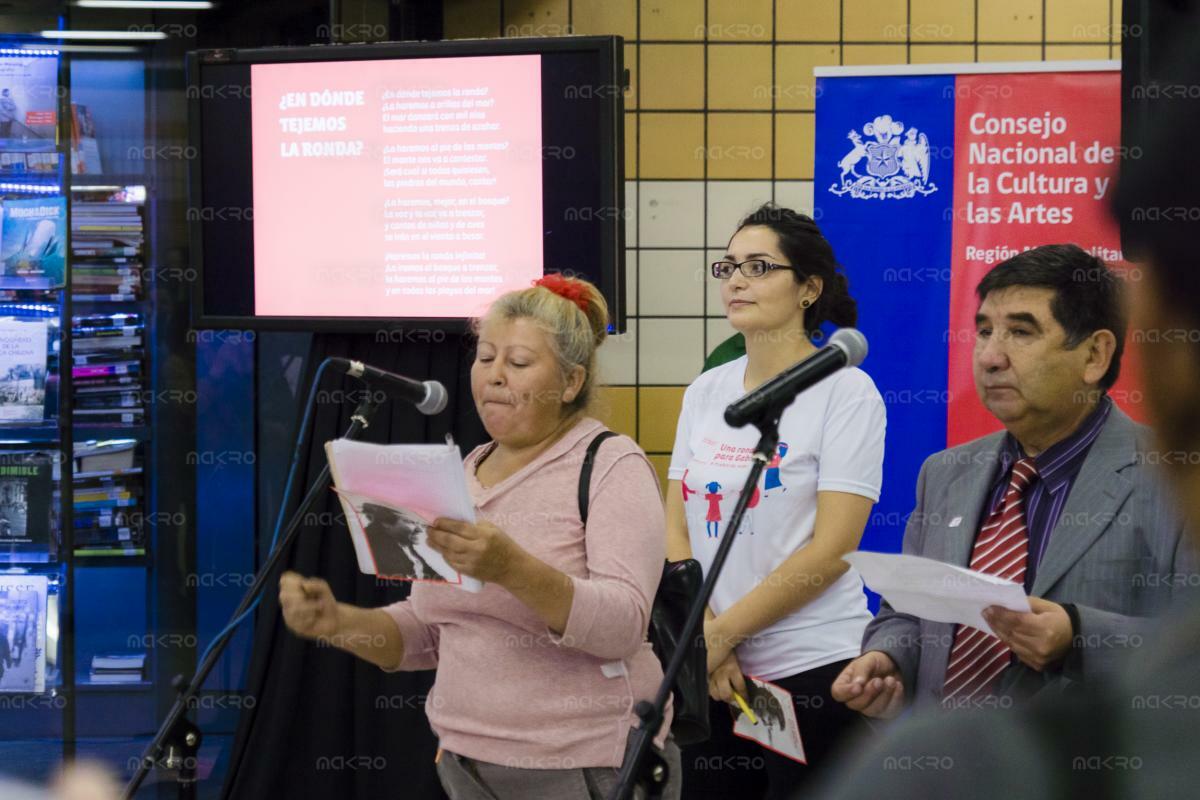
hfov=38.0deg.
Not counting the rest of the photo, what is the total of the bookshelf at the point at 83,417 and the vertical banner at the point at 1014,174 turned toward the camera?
2

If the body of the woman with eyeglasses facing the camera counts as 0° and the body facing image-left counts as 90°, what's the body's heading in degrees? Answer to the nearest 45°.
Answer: approximately 45°

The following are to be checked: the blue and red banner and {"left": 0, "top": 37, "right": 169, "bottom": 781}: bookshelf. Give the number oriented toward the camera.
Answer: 2

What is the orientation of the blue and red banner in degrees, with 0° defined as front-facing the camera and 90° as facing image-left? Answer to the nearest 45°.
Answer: approximately 0°

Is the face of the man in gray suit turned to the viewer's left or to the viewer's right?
to the viewer's left

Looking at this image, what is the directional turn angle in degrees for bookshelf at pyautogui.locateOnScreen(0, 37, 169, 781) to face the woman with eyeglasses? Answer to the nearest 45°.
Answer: approximately 45° to its left

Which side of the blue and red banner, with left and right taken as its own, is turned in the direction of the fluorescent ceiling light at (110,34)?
right
